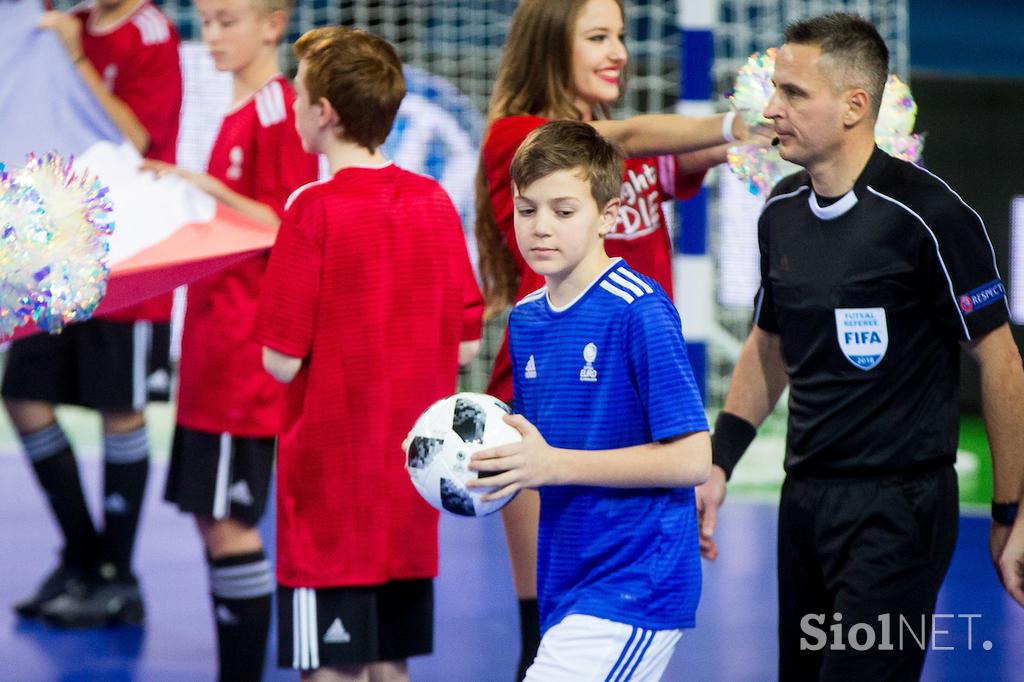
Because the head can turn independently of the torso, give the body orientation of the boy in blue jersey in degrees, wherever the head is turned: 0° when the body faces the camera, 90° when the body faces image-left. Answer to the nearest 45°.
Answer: approximately 45°

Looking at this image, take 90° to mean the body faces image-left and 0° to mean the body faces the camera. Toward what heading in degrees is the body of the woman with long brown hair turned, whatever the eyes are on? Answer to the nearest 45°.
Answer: approximately 315°

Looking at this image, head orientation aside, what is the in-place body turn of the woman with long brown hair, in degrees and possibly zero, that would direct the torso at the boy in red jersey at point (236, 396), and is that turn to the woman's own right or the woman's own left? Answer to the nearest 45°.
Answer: approximately 135° to the woman's own right

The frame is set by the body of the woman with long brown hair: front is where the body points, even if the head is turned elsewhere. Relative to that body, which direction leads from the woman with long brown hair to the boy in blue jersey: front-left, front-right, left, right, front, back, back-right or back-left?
front-right

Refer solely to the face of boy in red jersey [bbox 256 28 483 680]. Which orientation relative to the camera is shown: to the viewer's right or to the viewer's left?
to the viewer's left

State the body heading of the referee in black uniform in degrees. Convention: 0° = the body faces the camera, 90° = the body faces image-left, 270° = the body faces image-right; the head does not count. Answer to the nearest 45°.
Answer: approximately 45°
